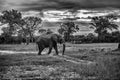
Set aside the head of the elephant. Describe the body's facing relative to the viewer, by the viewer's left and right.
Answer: facing to the right of the viewer
